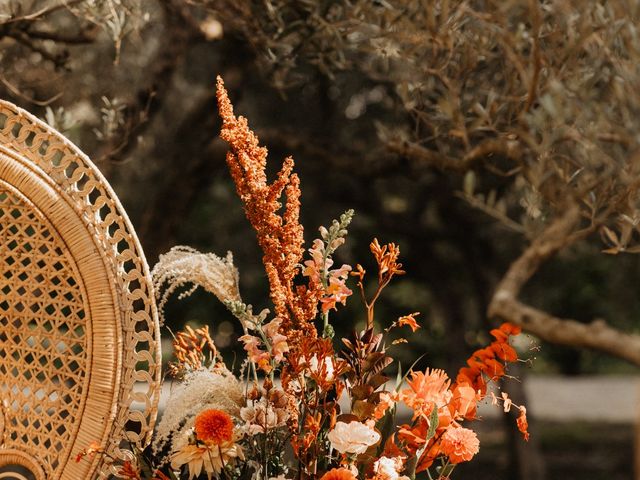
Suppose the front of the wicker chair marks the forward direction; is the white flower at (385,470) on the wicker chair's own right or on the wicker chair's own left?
on the wicker chair's own left

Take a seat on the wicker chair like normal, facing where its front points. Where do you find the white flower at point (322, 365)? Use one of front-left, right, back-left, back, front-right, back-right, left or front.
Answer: front-left

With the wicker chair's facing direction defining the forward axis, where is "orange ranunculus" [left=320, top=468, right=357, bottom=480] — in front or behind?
in front

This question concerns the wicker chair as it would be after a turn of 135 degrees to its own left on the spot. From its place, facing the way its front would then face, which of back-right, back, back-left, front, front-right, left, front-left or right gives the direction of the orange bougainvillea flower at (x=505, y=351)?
right

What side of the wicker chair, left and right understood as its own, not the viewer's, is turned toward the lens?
front
